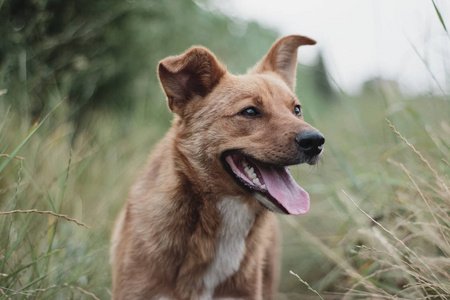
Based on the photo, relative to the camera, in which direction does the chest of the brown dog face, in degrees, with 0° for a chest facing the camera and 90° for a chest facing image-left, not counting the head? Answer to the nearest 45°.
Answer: approximately 315°
